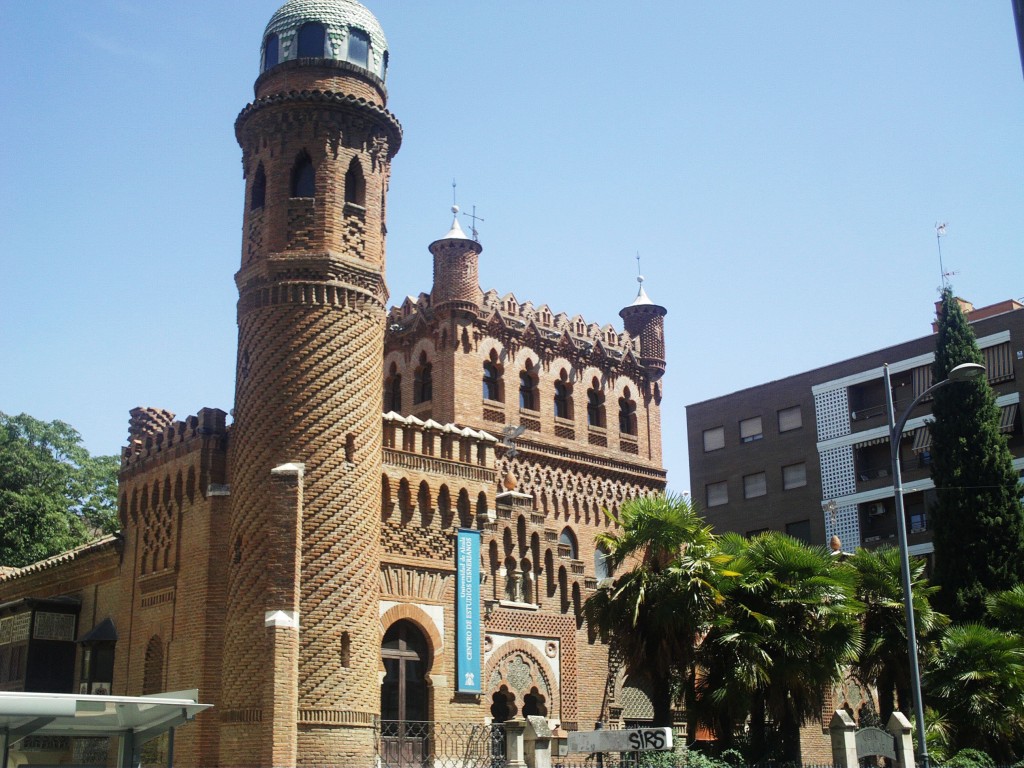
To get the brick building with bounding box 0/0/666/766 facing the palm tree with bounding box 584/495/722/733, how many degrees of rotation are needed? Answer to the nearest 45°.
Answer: approximately 45° to its left

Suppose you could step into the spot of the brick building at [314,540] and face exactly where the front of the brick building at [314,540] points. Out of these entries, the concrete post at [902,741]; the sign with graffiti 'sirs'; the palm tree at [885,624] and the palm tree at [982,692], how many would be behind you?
0

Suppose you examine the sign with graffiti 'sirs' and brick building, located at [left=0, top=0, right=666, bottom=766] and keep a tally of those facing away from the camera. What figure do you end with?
0

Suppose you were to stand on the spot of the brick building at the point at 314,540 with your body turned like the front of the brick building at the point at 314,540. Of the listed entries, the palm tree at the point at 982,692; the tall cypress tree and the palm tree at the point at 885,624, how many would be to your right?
0

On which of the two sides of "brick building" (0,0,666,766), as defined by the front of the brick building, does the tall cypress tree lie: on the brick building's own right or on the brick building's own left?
on the brick building's own left

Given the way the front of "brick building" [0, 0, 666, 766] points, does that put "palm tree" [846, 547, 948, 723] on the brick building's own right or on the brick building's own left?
on the brick building's own left

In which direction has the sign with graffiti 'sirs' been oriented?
toward the camera

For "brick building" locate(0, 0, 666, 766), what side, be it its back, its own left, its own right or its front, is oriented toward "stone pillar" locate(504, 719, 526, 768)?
front

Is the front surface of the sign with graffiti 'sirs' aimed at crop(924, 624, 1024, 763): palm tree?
no

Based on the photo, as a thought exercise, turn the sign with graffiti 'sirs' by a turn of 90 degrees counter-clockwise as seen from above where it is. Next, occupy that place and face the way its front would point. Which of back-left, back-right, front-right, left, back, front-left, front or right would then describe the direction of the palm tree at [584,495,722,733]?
left

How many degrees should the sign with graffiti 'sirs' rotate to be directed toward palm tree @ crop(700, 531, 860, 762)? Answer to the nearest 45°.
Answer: approximately 135° to its left

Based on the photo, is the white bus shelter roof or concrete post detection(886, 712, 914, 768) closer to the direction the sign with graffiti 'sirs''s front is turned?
the white bus shelter roof

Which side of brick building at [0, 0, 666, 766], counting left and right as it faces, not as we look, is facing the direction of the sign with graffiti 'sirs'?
front

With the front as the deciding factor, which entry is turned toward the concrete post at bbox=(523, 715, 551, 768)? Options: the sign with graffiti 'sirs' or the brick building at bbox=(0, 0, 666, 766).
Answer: the brick building
